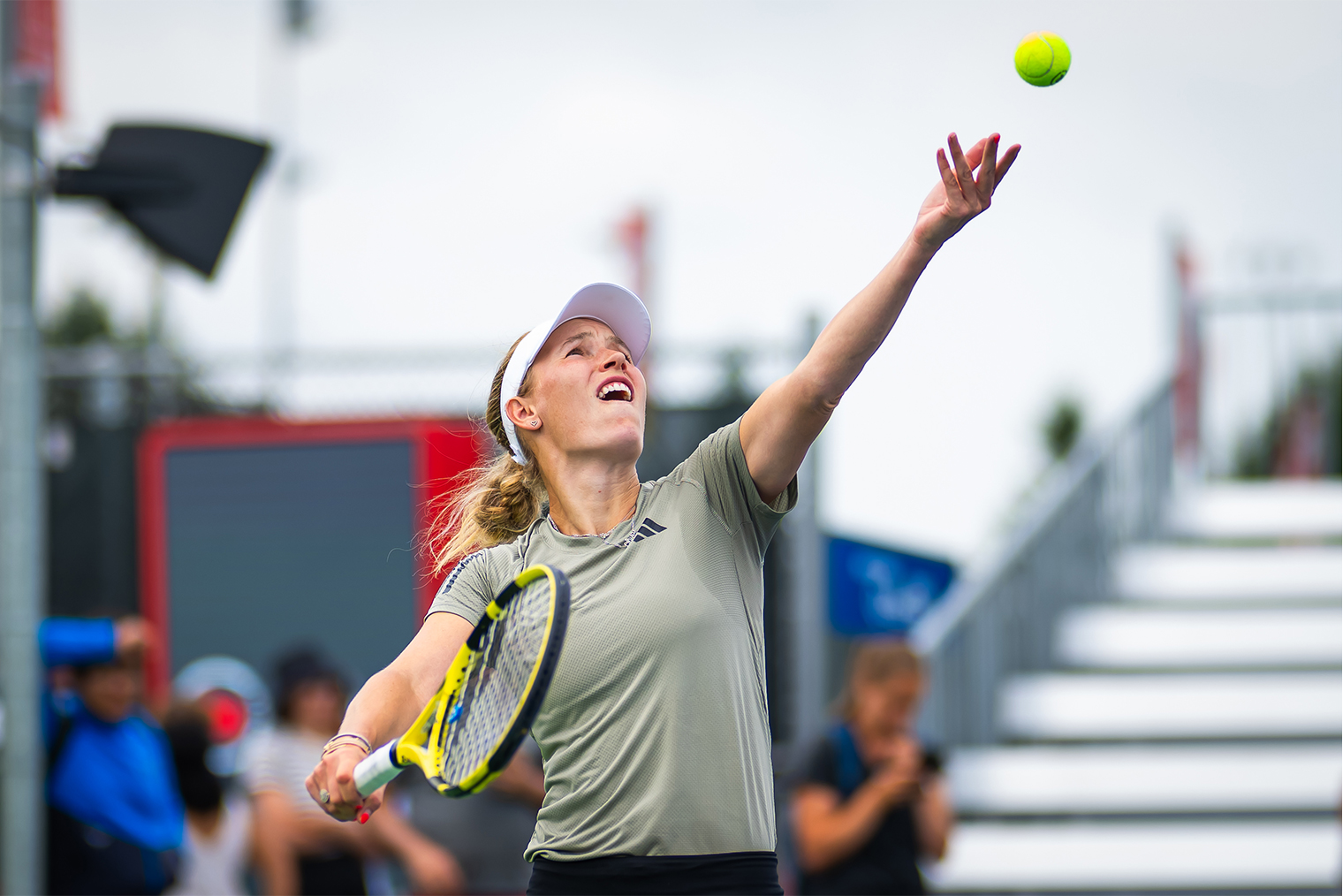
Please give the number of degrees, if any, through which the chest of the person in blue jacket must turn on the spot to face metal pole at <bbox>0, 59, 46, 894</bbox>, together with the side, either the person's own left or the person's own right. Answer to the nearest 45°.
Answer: approximately 45° to the person's own right

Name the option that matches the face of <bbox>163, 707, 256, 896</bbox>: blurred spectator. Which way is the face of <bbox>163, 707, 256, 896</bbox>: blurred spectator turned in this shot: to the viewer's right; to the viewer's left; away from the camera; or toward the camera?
away from the camera

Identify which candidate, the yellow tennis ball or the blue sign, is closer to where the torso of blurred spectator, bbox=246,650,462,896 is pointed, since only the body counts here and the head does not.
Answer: the yellow tennis ball

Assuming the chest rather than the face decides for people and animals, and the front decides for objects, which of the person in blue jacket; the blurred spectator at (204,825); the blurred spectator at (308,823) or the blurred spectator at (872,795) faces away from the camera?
the blurred spectator at (204,825)

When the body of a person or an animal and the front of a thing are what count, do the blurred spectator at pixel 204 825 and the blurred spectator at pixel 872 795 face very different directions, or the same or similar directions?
very different directions

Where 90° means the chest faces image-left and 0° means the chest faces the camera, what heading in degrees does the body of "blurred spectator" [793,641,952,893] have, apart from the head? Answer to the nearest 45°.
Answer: approximately 315°

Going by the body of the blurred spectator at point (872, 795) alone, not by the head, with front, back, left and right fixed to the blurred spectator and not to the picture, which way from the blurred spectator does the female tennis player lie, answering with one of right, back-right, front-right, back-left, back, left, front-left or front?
front-right

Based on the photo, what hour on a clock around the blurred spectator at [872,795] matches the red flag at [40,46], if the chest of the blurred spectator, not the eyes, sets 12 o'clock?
The red flag is roughly at 4 o'clock from the blurred spectator.

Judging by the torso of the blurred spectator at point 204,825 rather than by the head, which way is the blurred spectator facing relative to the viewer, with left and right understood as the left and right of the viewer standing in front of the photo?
facing away from the viewer

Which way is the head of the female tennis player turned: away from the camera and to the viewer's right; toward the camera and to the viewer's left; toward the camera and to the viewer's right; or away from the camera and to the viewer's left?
toward the camera and to the viewer's right

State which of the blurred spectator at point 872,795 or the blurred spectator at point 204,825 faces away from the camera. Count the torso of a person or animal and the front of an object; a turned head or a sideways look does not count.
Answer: the blurred spectator at point 204,825
